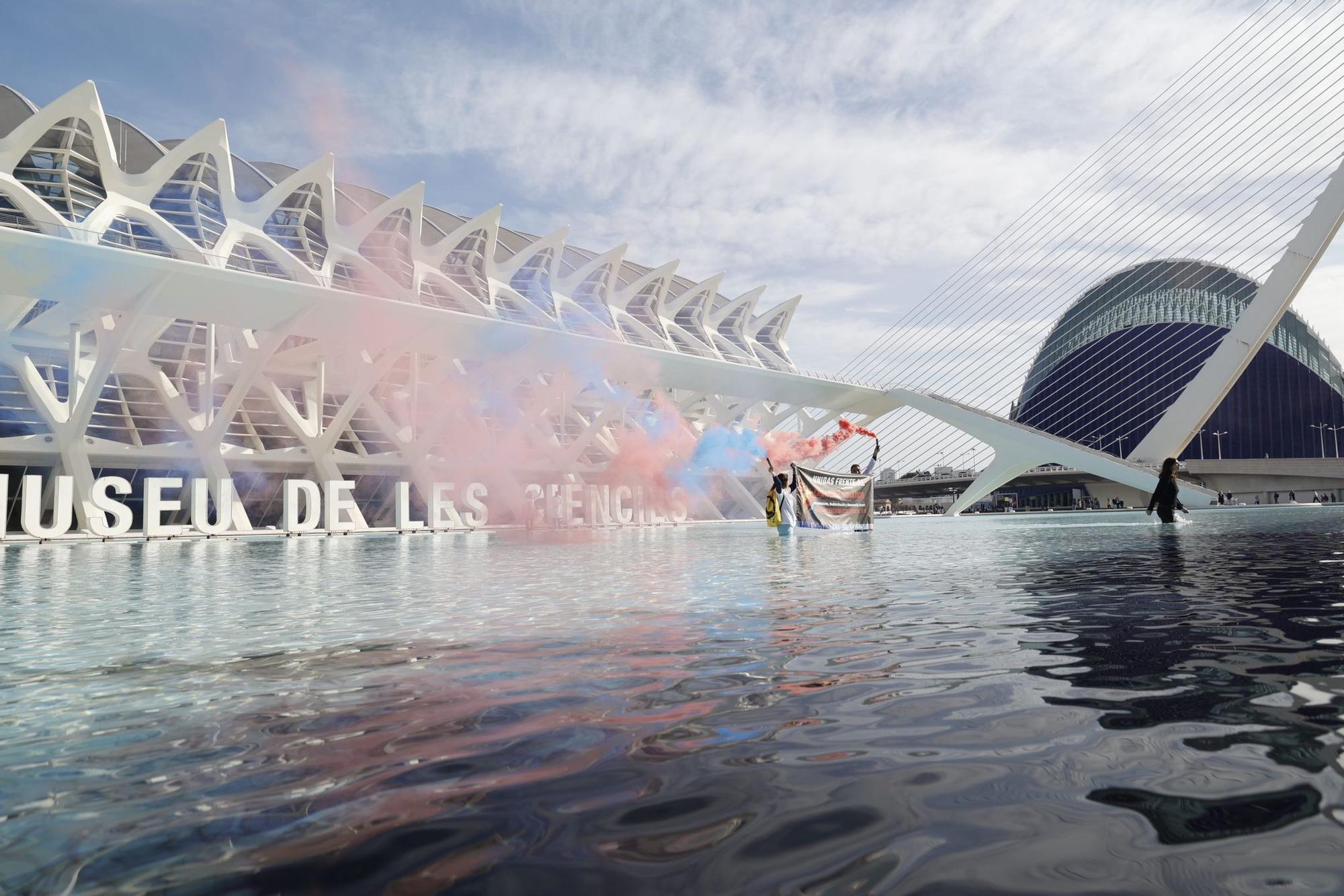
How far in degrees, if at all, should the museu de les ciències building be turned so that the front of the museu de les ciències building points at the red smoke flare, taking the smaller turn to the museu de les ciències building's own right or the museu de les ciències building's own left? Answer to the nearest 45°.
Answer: approximately 45° to the museu de les ciències building's own left

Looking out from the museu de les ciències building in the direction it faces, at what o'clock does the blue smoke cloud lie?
The blue smoke cloud is roughly at 10 o'clock from the museu de les ciències building.

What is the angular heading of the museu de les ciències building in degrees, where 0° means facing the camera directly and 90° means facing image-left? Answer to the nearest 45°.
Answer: approximately 315°
